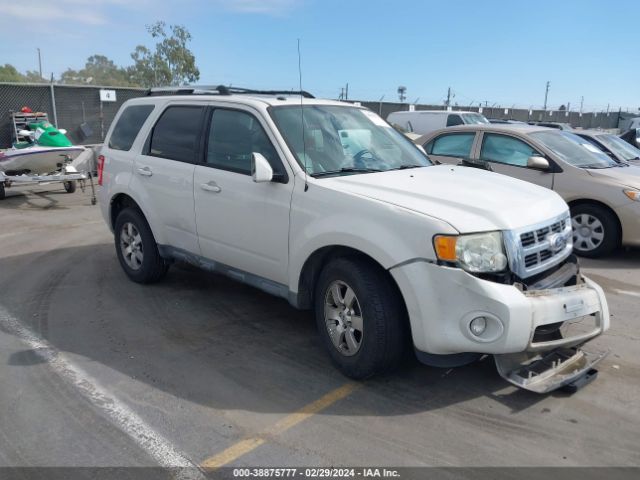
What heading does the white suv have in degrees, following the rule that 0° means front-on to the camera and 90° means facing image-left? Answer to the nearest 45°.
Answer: approximately 315°

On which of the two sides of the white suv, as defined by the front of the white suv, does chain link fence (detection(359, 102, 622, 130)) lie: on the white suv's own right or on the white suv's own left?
on the white suv's own left

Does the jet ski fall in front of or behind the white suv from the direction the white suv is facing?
behind
